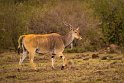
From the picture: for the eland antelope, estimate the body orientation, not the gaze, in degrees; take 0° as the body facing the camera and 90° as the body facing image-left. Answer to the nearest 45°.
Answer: approximately 270°
